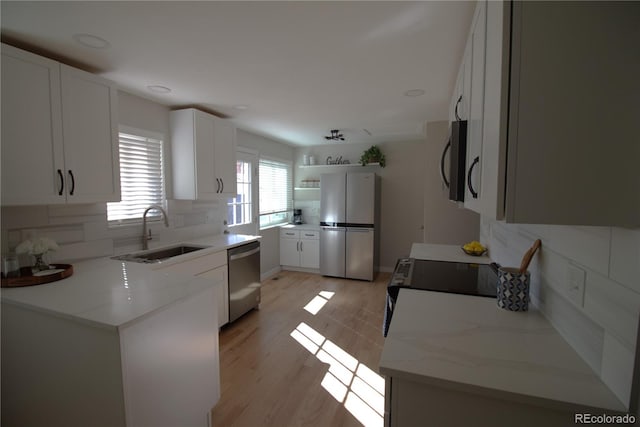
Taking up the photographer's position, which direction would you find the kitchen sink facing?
facing the viewer and to the right of the viewer

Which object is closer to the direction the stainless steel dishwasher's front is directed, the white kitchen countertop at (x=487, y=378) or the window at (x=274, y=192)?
the white kitchen countertop

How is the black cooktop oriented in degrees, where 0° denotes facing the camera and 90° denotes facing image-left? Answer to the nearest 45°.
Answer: approximately 90°

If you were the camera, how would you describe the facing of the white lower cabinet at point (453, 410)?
facing to the left of the viewer

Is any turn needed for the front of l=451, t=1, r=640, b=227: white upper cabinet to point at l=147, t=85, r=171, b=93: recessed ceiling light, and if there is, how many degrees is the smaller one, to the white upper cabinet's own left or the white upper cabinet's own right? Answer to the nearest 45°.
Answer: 0° — it already faces it

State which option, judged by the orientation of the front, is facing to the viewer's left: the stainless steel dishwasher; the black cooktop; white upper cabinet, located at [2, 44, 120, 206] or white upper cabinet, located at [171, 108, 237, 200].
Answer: the black cooktop

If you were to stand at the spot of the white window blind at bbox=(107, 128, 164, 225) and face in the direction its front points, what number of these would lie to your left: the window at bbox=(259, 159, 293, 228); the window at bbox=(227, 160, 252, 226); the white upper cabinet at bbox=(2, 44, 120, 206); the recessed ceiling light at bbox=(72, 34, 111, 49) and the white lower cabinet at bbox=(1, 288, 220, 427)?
2

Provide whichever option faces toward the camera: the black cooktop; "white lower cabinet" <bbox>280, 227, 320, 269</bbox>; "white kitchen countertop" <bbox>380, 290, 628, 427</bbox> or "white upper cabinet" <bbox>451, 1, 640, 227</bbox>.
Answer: the white lower cabinet

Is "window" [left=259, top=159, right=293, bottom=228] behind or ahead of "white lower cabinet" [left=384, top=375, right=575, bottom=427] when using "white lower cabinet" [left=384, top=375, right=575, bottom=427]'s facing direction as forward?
ahead

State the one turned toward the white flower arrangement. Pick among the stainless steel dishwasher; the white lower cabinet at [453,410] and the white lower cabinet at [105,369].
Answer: the white lower cabinet at [453,410]

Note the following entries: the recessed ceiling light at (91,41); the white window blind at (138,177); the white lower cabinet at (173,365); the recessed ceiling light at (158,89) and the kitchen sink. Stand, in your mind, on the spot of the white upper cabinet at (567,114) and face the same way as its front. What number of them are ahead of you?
5

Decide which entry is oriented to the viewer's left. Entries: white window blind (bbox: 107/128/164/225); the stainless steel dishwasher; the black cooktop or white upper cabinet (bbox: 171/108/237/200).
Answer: the black cooktop

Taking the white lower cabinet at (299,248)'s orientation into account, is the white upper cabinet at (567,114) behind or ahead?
ahead

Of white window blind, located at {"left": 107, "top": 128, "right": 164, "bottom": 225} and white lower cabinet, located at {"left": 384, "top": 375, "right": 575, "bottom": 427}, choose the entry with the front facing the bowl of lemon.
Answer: the white window blind

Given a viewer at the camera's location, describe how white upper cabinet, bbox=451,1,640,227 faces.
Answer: facing to the left of the viewer
